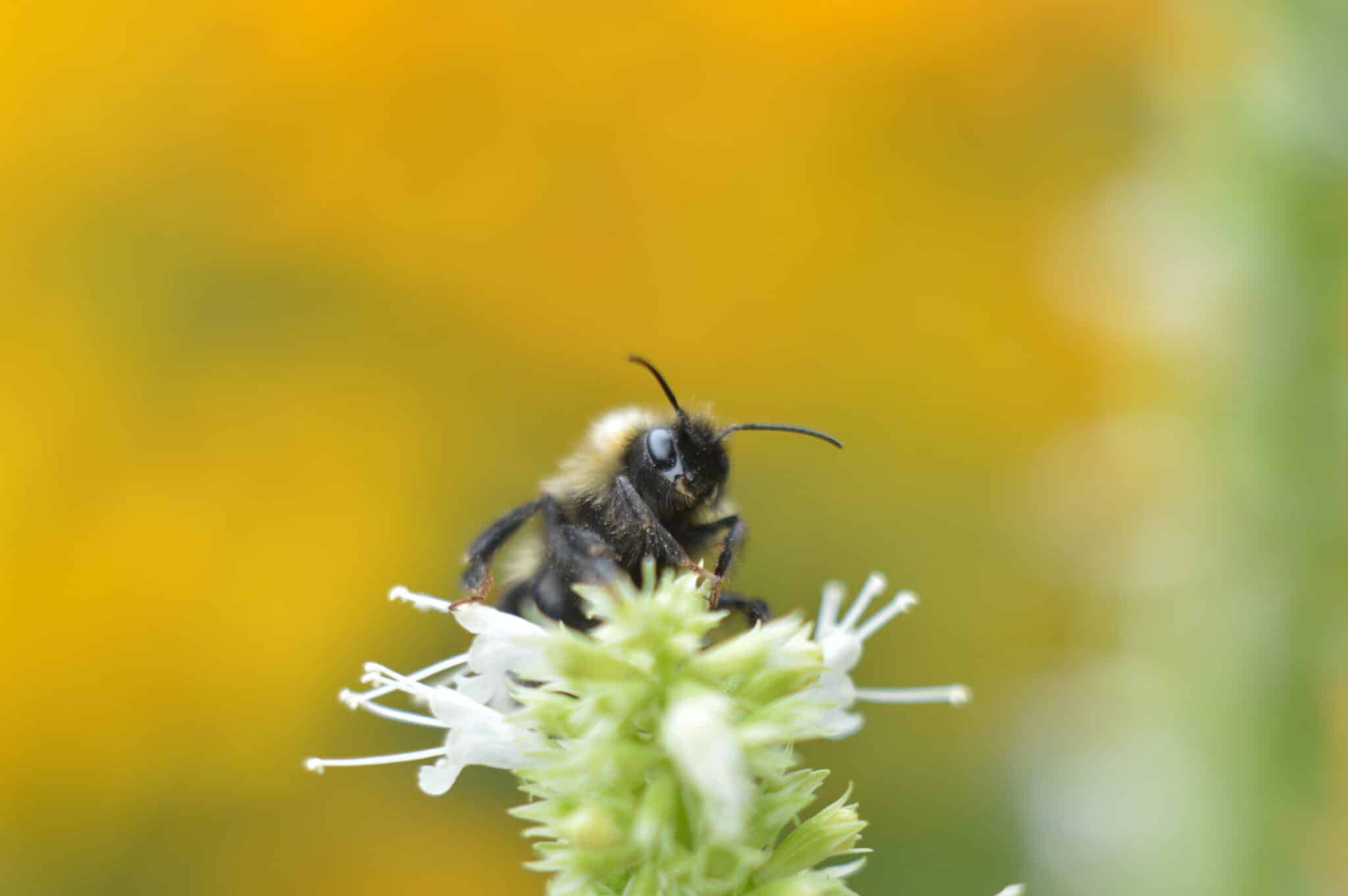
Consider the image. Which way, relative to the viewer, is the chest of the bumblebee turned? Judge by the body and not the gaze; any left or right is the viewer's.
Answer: facing the viewer and to the right of the viewer
